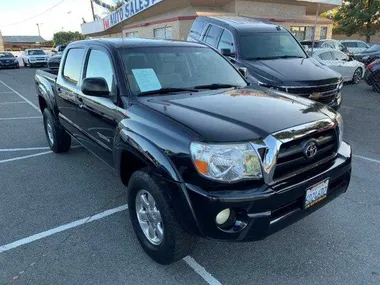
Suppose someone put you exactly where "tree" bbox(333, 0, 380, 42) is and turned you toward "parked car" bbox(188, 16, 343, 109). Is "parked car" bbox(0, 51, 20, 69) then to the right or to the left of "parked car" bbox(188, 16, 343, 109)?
right

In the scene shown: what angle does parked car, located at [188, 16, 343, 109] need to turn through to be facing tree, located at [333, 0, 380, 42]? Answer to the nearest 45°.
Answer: approximately 135° to its left

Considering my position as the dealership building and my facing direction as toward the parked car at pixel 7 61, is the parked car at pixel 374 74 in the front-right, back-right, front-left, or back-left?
back-left

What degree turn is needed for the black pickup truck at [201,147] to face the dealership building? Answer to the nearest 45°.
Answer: approximately 135° to its left

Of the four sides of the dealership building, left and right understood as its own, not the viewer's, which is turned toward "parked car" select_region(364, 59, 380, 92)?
left

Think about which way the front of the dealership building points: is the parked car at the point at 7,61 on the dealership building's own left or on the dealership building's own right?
on the dealership building's own right

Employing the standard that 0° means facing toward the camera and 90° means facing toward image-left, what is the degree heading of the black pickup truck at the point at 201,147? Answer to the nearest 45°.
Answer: approximately 315°

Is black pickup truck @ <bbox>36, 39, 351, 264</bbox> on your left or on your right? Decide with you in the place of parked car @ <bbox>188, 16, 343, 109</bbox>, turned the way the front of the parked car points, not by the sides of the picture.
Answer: on your right
